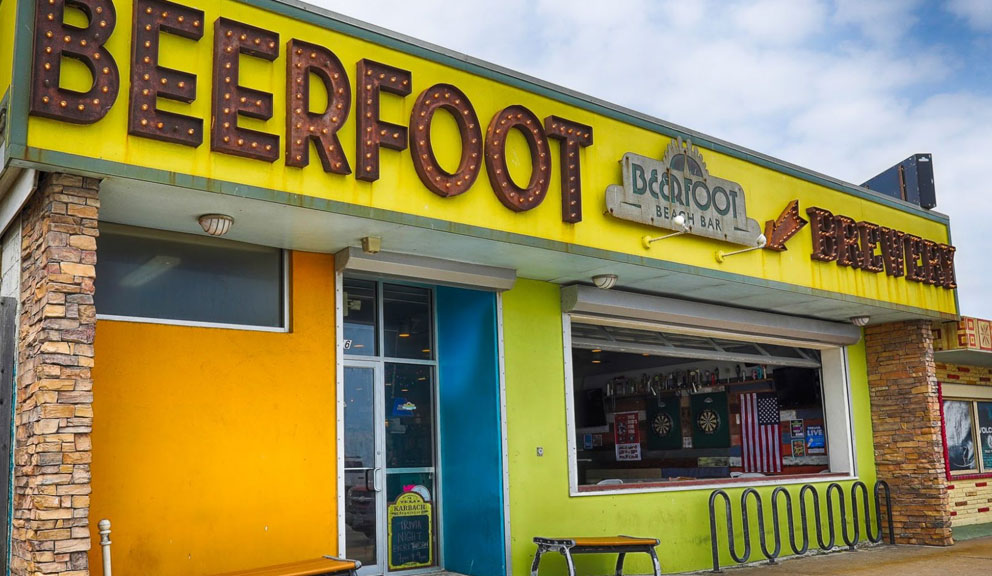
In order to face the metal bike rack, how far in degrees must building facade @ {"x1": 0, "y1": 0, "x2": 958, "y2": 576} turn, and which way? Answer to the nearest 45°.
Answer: approximately 90° to its left

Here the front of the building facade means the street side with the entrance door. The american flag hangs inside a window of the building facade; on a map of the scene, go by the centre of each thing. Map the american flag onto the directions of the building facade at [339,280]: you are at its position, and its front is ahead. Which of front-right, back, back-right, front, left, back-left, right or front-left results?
left

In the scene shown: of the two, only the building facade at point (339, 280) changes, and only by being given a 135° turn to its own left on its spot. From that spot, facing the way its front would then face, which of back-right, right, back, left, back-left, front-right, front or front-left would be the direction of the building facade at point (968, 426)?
front-right

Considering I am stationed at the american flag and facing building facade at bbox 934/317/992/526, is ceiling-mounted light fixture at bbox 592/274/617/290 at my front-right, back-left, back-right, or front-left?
back-right
